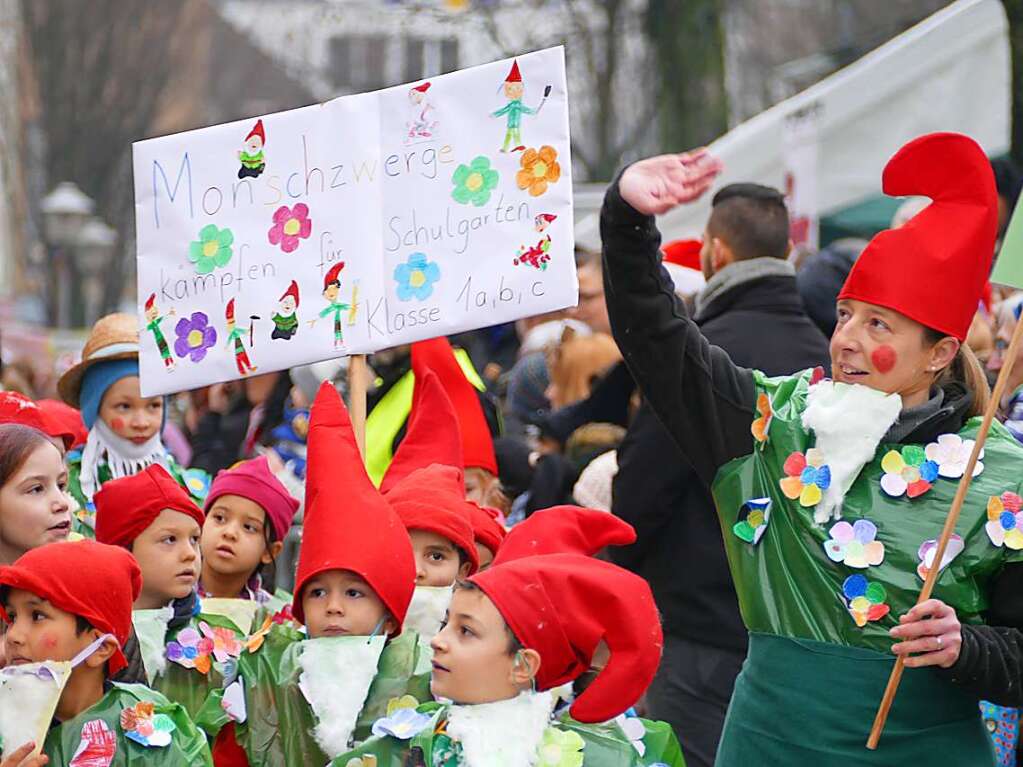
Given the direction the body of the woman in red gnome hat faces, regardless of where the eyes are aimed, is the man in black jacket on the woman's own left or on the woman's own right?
on the woman's own right

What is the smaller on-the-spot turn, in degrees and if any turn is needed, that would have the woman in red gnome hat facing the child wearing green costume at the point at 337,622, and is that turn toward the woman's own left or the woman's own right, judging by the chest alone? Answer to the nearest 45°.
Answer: approximately 45° to the woman's own right

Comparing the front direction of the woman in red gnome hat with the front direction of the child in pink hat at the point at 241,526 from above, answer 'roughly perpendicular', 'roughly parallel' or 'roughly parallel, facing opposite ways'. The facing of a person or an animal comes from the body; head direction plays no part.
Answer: roughly parallel

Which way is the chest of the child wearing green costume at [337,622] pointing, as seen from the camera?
toward the camera

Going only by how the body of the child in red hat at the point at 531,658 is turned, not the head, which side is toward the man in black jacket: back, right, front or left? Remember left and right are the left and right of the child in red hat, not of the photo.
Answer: back

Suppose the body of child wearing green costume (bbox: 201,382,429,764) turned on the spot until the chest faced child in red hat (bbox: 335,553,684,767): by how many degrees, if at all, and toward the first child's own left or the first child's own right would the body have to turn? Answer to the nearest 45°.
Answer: approximately 45° to the first child's own left

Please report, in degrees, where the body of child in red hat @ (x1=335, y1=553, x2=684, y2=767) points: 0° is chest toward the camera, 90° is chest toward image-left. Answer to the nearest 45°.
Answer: approximately 45°

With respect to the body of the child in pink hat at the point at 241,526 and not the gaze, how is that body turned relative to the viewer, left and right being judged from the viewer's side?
facing the viewer and to the left of the viewer

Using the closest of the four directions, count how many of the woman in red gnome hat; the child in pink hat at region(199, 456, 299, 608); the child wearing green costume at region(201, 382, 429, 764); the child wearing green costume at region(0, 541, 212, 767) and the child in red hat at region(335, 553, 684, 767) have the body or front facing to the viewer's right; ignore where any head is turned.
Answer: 0

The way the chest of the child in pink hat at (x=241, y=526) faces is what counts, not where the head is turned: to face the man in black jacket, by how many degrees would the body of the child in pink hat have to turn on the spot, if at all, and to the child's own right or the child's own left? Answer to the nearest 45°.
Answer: approximately 135° to the child's own left

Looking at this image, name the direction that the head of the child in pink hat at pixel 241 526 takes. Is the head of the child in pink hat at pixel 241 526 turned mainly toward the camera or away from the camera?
toward the camera

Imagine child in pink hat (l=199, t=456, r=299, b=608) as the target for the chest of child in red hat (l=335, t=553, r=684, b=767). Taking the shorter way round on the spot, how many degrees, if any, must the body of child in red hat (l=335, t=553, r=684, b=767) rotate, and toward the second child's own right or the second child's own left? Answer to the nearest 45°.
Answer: approximately 90° to the second child's own right

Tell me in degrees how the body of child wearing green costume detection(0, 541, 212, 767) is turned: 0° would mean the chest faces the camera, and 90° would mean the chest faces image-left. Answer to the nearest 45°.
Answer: approximately 45°

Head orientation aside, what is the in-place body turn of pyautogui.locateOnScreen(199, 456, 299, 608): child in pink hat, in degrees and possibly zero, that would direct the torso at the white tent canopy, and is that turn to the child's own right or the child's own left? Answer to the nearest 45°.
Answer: approximately 180°

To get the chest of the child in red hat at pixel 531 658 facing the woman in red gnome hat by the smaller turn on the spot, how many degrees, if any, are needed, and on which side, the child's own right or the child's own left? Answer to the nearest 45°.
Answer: approximately 135° to the child's own left
